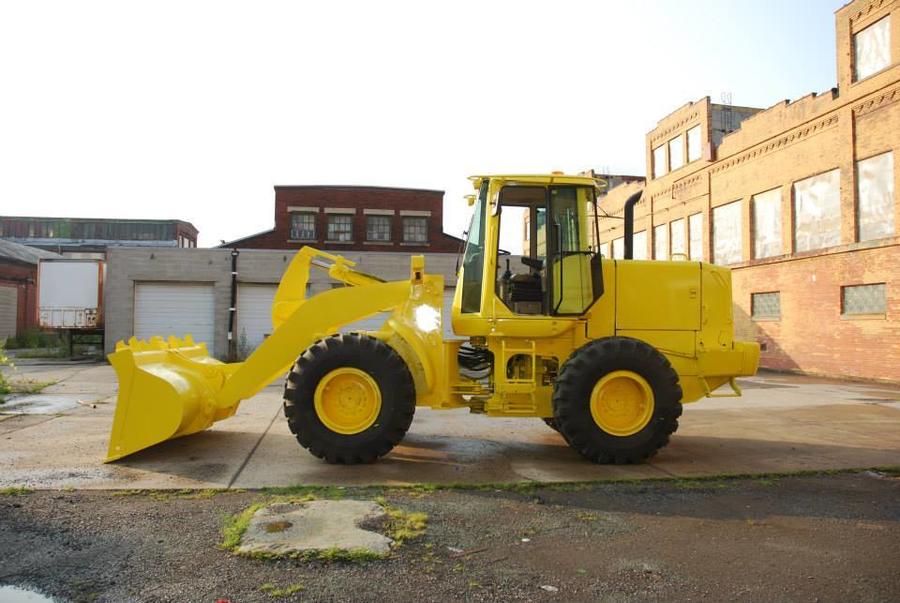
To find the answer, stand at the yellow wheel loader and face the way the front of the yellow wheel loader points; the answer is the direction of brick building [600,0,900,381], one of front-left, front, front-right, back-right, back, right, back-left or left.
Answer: back-right

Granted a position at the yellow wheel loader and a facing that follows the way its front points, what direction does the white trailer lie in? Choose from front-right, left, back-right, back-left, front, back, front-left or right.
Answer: front-right

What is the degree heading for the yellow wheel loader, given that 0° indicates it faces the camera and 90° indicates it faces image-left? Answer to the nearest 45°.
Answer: approximately 90°

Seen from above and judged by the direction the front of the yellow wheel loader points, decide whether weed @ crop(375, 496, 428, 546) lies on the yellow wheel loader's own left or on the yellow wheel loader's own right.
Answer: on the yellow wheel loader's own left

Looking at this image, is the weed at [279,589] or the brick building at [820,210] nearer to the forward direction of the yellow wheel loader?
the weed

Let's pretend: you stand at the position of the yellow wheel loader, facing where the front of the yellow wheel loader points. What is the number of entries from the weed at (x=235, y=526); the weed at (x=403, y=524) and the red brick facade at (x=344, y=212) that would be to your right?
1

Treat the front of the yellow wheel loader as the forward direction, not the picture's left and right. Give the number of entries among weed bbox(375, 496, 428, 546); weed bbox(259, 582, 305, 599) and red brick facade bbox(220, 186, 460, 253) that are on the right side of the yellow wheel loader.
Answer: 1

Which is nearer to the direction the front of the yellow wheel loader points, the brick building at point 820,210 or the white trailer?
the white trailer

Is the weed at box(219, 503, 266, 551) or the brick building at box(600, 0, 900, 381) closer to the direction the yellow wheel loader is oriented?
the weed

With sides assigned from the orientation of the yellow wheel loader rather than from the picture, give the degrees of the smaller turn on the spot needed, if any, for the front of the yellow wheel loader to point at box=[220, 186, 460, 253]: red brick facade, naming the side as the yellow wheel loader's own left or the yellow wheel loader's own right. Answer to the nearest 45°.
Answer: approximately 90° to the yellow wheel loader's own right
